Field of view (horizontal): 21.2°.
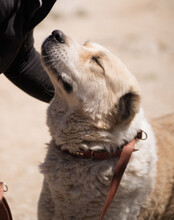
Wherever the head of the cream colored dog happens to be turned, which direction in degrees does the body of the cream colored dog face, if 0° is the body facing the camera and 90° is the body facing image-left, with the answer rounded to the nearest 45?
approximately 45°
